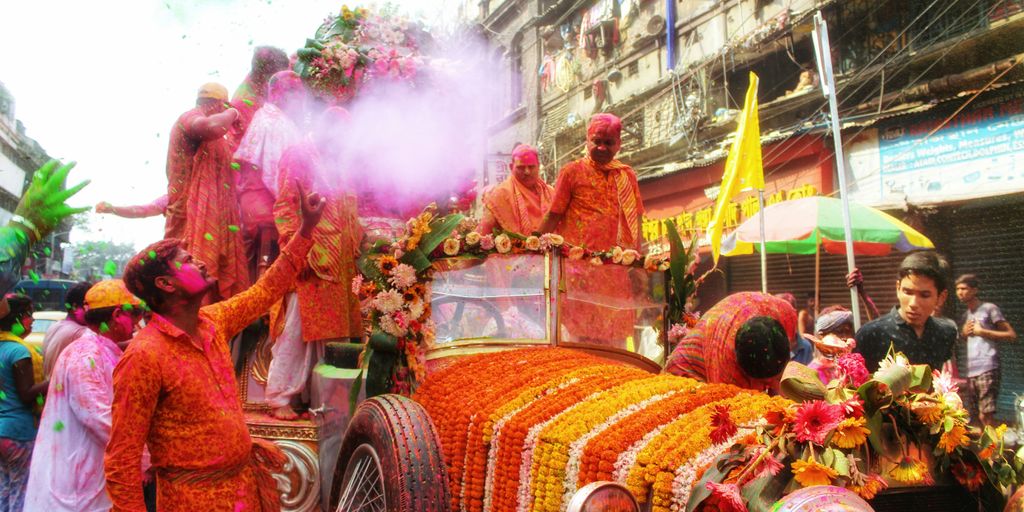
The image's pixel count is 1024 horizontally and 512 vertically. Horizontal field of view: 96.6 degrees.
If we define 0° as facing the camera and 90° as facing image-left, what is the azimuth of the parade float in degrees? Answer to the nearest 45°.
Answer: approximately 315°

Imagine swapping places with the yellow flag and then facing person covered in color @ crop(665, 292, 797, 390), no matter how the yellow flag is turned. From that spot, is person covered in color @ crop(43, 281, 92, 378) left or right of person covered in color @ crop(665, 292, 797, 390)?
right

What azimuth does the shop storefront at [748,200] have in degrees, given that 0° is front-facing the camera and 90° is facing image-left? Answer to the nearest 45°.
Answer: approximately 45°
